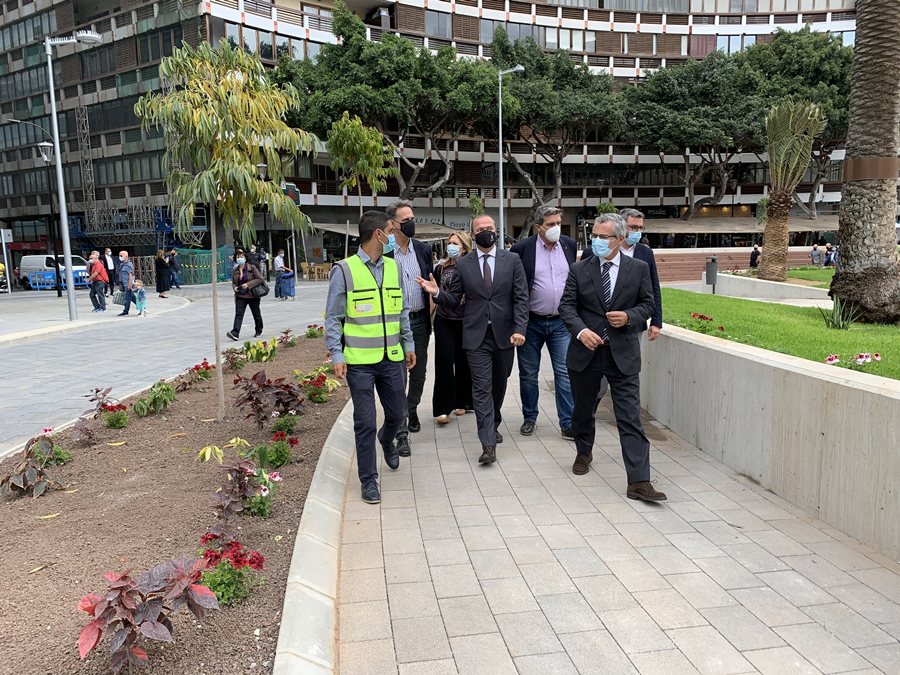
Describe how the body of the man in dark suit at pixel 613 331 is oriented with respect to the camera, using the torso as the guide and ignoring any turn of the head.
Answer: toward the camera

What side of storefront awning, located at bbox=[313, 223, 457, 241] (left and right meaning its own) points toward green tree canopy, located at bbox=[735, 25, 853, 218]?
left

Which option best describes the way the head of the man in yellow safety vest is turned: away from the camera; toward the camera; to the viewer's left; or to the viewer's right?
to the viewer's right

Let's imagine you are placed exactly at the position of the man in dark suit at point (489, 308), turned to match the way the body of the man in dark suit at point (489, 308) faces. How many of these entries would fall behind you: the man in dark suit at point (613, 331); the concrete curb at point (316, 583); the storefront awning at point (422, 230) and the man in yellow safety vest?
1

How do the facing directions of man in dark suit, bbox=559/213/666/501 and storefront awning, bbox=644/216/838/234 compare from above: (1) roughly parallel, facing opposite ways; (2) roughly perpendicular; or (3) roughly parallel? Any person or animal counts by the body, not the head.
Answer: roughly parallel

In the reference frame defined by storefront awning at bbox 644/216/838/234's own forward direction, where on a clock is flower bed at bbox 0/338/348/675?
The flower bed is roughly at 12 o'clock from the storefront awning.

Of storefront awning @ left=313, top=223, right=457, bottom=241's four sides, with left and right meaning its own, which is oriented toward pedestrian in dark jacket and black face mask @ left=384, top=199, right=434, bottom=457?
front

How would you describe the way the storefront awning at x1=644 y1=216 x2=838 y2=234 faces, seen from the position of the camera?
facing the viewer

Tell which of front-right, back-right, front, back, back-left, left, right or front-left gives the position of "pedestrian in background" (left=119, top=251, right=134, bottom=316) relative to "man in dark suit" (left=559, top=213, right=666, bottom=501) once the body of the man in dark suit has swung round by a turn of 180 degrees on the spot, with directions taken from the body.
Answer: front-left

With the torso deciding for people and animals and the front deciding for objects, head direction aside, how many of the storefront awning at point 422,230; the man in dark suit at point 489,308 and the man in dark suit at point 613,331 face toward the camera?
3

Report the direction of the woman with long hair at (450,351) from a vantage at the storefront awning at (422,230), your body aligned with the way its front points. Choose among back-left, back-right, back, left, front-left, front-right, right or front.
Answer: front

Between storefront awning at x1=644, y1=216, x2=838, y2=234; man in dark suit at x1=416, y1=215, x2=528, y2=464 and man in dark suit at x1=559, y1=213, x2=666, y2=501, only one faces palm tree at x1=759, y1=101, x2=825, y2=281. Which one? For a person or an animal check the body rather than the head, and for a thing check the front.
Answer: the storefront awning

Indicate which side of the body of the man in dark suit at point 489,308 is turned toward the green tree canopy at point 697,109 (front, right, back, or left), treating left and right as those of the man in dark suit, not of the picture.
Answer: back

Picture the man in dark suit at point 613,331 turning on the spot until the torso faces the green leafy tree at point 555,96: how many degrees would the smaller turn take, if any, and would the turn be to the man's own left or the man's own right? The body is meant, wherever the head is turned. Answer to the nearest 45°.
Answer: approximately 180°

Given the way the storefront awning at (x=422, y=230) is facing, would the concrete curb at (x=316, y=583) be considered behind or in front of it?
in front

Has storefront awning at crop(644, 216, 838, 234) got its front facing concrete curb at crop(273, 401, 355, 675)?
yes

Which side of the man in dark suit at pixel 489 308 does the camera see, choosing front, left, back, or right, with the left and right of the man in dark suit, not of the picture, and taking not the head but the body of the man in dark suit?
front
